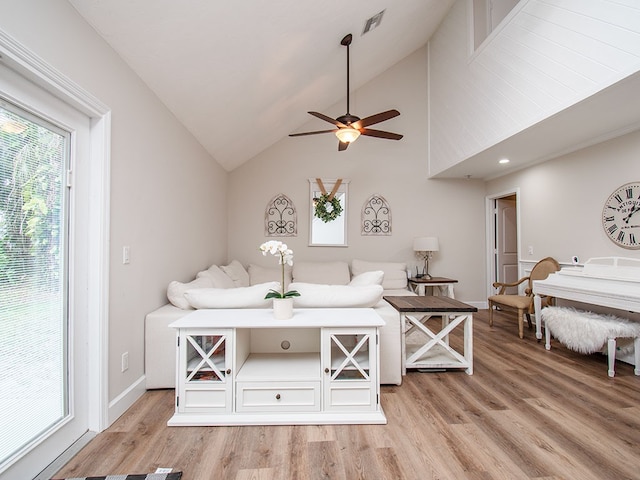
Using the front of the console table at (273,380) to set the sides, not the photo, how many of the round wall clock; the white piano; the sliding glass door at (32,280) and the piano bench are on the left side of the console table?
3

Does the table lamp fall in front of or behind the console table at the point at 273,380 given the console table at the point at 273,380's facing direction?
behind

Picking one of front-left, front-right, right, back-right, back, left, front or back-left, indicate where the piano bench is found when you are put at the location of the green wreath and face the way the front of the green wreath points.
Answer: front-left

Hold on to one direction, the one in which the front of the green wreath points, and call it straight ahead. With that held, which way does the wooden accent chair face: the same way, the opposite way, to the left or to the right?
to the right

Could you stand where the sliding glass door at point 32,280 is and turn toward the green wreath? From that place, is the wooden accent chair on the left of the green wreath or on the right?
right

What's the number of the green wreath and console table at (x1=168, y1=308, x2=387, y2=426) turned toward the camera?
2

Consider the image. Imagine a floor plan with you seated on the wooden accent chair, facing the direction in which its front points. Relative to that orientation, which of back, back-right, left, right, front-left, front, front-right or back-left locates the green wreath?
front-right

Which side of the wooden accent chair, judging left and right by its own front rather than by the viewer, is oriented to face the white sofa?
front

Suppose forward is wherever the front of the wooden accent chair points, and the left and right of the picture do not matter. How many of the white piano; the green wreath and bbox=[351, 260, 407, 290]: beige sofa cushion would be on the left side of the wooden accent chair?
1

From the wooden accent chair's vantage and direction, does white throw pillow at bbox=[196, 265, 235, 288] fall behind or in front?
in front

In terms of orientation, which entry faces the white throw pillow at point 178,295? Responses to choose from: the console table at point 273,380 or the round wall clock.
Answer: the round wall clock

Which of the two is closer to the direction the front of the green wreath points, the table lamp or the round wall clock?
the round wall clock

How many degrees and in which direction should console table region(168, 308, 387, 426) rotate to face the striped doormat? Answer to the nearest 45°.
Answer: approximately 45° to its right
